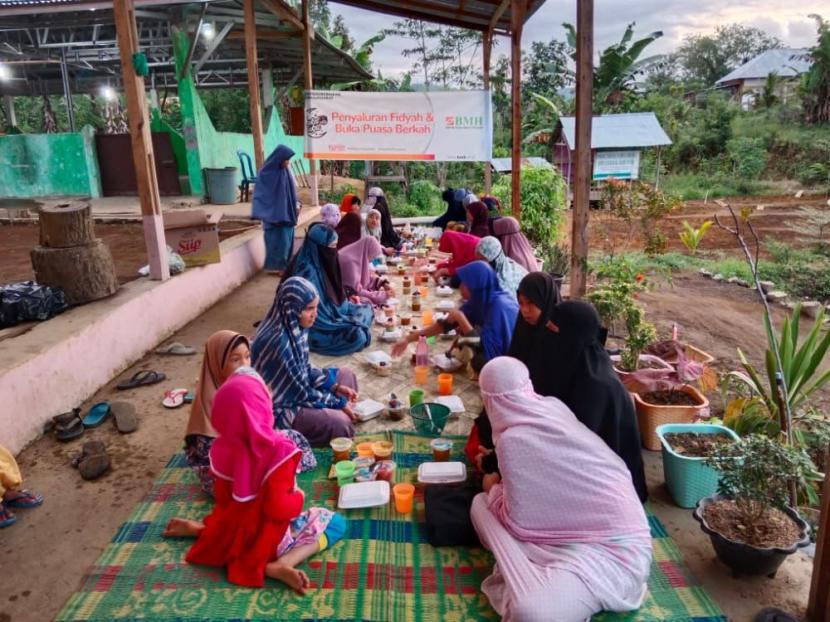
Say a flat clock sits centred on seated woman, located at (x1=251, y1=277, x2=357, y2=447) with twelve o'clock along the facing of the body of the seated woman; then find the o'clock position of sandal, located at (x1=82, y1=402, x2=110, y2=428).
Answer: The sandal is roughly at 7 o'clock from the seated woman.

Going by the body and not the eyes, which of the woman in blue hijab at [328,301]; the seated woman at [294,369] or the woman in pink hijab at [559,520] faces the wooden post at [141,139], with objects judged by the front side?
the woman in pink hijab

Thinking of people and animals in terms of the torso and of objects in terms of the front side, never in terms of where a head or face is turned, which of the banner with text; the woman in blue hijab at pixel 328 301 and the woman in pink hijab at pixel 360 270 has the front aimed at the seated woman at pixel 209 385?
the banner with text

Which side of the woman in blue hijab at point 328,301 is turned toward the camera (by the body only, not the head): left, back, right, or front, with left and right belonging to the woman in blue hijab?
right

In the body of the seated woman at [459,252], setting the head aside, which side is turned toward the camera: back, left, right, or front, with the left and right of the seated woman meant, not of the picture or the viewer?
left

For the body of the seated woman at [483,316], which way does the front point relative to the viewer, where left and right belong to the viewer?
facing to the left of the viewer

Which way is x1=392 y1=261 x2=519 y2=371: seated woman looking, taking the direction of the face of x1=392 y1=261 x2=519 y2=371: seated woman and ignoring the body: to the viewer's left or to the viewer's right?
to the viewer's left

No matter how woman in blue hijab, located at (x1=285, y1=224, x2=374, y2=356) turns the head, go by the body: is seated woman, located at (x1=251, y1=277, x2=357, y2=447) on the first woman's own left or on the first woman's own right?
on the first woman's own right

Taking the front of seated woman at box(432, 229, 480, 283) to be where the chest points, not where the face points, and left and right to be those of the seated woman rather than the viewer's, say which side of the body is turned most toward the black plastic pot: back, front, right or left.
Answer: left
